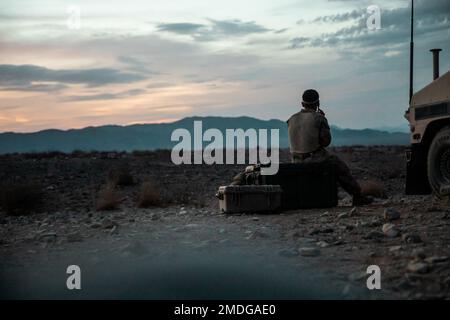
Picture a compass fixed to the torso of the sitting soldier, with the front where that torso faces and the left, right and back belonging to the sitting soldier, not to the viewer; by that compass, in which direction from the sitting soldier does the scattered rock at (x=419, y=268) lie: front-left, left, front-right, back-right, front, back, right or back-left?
back-right

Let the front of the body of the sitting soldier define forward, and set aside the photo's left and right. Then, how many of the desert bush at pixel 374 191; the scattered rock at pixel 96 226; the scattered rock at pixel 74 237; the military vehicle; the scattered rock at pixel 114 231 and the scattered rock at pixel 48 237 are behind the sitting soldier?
4

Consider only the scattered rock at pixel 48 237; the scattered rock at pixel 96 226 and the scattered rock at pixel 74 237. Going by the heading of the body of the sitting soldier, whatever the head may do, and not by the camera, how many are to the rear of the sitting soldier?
3

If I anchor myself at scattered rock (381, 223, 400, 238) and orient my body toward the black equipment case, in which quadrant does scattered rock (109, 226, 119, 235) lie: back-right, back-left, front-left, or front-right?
front-left

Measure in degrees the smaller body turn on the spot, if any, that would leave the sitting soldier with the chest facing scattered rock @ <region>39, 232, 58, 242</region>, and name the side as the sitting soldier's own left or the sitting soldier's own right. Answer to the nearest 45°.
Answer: approximately 180°

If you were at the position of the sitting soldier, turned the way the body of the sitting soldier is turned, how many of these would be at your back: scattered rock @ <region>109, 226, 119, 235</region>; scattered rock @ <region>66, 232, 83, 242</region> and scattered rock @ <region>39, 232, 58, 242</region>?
3

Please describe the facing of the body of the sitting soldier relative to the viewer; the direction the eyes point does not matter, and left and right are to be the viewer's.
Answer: facing away from the viewer and to the right of the viewer

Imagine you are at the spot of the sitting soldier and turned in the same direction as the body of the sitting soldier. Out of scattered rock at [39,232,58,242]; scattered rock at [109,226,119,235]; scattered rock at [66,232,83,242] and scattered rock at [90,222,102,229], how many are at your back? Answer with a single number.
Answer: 4

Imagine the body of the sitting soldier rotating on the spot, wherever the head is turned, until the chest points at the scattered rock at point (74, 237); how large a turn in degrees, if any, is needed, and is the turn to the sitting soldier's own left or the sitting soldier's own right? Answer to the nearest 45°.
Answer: approximately 180°

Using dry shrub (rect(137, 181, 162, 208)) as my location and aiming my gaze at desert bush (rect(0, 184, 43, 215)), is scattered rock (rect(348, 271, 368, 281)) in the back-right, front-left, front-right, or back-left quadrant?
back-left

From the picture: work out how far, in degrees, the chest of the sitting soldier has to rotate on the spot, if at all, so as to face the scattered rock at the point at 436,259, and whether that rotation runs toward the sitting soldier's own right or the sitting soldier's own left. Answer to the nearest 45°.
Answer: approximately 135° to the sitting soldier's own right

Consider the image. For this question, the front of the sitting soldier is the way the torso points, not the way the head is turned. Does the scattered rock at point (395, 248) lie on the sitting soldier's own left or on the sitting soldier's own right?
on the sitting soldier's own right

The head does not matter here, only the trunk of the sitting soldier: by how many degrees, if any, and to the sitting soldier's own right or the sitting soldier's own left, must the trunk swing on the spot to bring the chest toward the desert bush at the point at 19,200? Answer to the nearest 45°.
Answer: approximately 135° to the sitting soldier's own left

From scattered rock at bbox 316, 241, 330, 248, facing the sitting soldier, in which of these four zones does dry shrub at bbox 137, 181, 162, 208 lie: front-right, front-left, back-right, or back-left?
front-left

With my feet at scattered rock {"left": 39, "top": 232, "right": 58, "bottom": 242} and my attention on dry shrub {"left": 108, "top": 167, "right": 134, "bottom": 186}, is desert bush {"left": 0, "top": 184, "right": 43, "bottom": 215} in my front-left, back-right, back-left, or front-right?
front-left

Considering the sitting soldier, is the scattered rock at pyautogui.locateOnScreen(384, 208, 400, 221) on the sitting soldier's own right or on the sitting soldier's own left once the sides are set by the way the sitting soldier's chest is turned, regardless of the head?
on the sitting soldier's own right

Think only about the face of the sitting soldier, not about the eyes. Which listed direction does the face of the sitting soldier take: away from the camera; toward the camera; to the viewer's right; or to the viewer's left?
away from the camera
